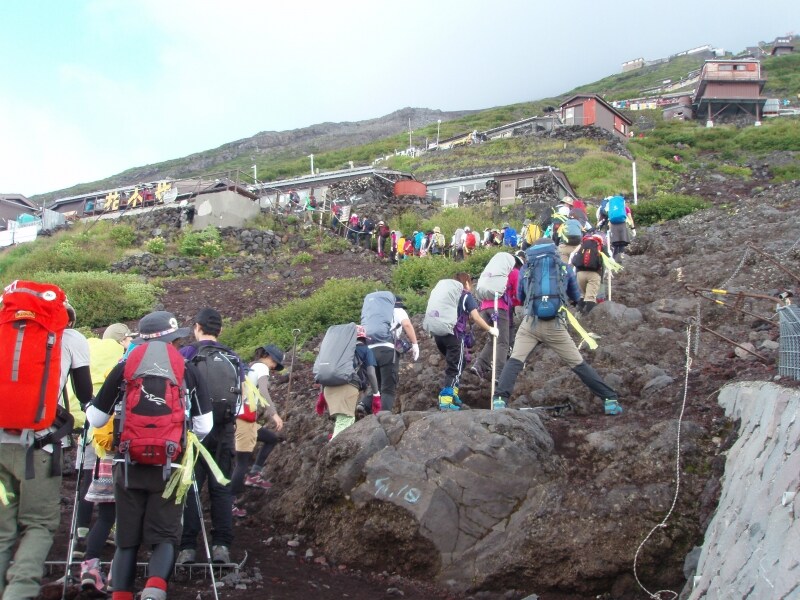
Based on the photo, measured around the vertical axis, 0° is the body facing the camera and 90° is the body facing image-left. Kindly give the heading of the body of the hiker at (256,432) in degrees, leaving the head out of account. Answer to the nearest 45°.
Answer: approximately 270°

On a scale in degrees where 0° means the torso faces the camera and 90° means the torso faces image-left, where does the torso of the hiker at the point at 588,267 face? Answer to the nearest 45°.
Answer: approximately 180°

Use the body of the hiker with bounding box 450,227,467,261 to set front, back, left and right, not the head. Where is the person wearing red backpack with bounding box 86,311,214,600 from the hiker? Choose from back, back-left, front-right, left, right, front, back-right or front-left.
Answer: back

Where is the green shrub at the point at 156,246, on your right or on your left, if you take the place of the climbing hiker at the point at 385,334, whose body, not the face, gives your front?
on your left

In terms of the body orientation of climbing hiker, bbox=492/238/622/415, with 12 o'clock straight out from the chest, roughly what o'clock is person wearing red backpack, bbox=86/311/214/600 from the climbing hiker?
The person wearing red backpack is roughly at 7 o'clock from the climbing hiker.

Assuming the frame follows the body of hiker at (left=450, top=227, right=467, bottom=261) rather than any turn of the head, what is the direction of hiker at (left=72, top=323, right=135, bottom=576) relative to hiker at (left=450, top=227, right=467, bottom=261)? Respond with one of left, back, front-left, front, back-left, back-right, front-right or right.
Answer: back

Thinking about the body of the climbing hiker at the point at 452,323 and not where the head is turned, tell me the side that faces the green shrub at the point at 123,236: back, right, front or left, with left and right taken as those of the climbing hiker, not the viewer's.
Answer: left

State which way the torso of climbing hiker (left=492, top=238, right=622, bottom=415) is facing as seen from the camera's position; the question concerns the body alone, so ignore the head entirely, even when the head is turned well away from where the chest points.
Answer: away from the camera

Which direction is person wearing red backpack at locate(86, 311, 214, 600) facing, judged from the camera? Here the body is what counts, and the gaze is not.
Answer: away from the camera

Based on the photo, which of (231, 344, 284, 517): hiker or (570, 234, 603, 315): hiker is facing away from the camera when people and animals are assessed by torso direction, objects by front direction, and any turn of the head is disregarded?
(570, 234, 603, 315): hiker

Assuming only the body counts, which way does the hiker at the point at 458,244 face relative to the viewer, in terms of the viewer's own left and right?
facing away from the viewer

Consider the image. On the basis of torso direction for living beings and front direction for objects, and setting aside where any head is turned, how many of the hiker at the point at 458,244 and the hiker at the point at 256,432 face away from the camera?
1

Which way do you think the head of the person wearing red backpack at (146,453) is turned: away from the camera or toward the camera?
away from the camera
